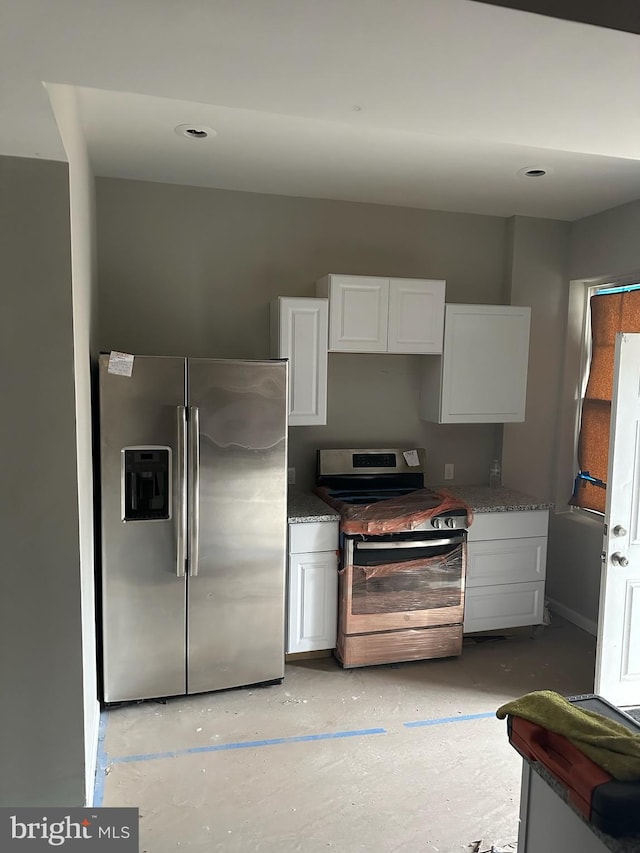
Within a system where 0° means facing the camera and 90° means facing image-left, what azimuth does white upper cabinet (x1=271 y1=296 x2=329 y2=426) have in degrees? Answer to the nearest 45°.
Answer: approximately 0°

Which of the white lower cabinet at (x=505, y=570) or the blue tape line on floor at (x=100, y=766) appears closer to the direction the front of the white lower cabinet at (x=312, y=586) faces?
the blue tape line on floor

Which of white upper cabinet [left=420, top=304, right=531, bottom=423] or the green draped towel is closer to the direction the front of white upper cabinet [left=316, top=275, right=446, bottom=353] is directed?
the green draped towel

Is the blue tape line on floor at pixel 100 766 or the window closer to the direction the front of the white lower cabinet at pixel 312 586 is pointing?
the blue tape line on floor

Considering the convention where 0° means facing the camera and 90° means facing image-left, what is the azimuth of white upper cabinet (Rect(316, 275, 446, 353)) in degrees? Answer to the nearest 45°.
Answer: approximately 0°
